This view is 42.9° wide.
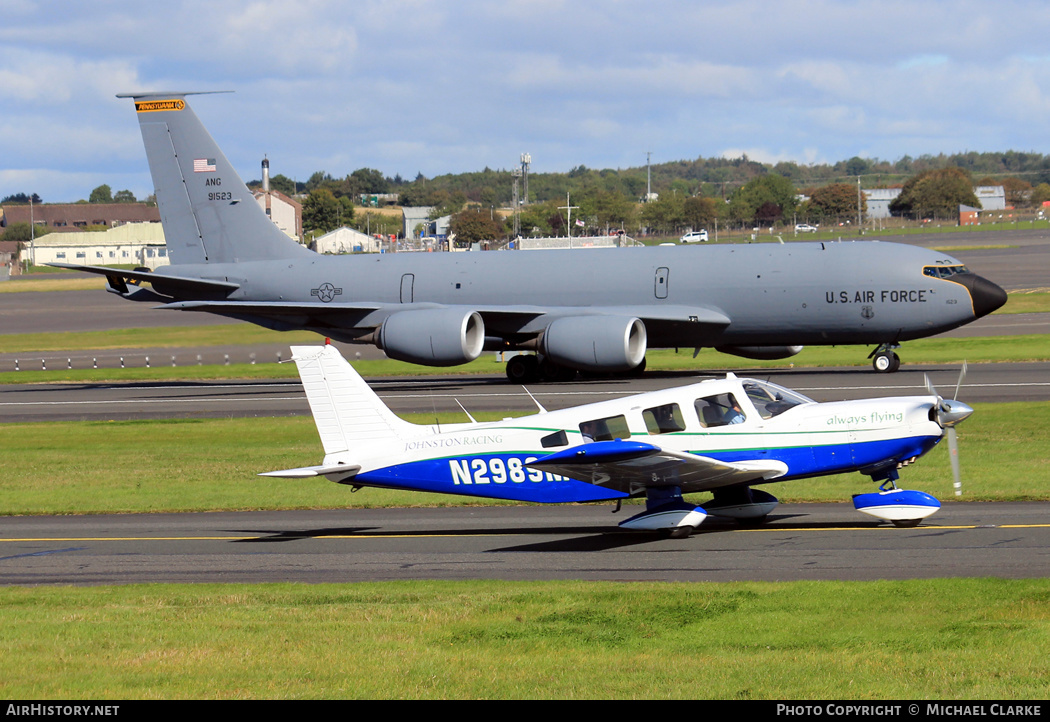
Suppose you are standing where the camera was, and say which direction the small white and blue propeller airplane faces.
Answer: facing to the right of the viewer

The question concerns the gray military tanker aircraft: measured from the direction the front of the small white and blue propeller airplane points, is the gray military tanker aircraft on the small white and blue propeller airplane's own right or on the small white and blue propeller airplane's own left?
on the small white and blue propeller airplane's own left
